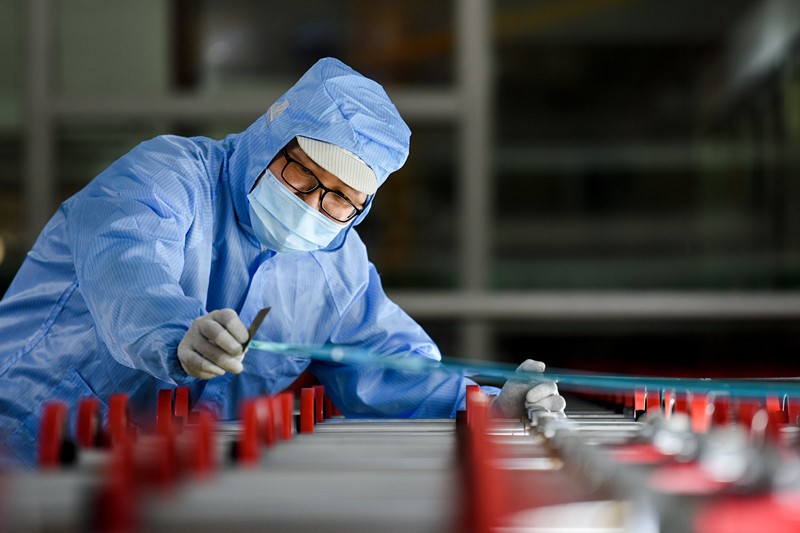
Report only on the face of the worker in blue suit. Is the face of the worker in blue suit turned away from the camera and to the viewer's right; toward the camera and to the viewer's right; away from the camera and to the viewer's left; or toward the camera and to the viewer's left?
toward the camera and to the viewer's right

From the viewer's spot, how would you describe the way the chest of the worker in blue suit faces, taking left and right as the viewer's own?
facing the viewer and to the right of the viewer
